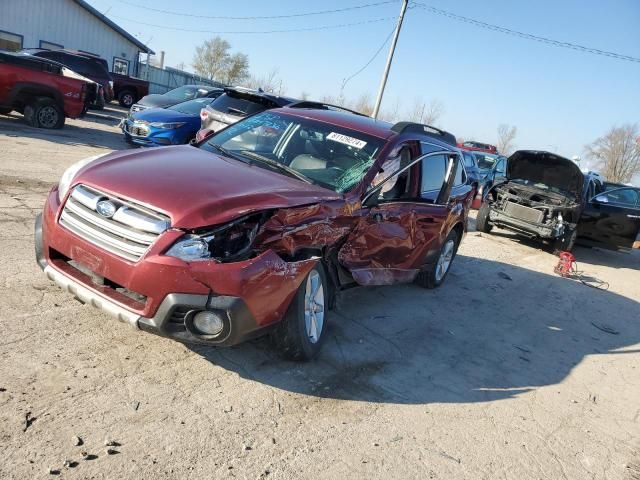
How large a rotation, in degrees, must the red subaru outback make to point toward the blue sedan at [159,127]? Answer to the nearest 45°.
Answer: approximately 135° to its right

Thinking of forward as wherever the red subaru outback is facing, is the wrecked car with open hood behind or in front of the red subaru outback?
behind

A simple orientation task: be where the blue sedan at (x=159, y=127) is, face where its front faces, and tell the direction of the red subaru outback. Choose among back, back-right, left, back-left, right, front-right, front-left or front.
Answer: front-left

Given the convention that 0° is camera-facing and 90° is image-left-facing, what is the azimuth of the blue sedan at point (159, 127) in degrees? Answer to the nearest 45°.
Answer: approximately 45°

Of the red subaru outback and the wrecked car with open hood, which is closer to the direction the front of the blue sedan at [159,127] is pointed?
the red subaru outback

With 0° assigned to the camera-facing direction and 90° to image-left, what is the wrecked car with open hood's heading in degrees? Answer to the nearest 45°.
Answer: approximately 45°

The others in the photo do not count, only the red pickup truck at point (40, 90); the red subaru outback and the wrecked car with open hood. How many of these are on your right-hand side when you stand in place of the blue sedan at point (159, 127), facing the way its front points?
1

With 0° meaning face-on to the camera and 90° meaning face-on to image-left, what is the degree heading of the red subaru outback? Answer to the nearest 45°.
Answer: approximately 45°

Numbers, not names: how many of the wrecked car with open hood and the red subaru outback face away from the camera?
0

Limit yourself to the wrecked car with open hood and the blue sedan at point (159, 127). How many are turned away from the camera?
0

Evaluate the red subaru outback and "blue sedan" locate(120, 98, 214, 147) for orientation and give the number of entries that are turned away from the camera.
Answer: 0

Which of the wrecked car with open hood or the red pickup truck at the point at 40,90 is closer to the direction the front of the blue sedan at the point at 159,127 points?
the red pickup truck
